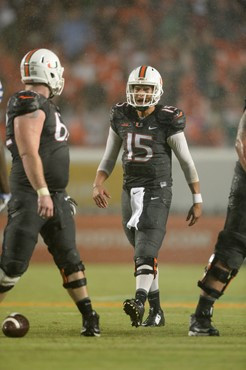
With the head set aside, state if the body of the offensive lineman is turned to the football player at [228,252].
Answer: yes

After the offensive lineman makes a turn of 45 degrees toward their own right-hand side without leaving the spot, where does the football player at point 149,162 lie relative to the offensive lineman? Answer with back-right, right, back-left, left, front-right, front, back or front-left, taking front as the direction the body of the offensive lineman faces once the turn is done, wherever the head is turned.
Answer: left

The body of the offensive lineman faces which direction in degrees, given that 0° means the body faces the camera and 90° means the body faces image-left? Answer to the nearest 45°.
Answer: approximately 270°
